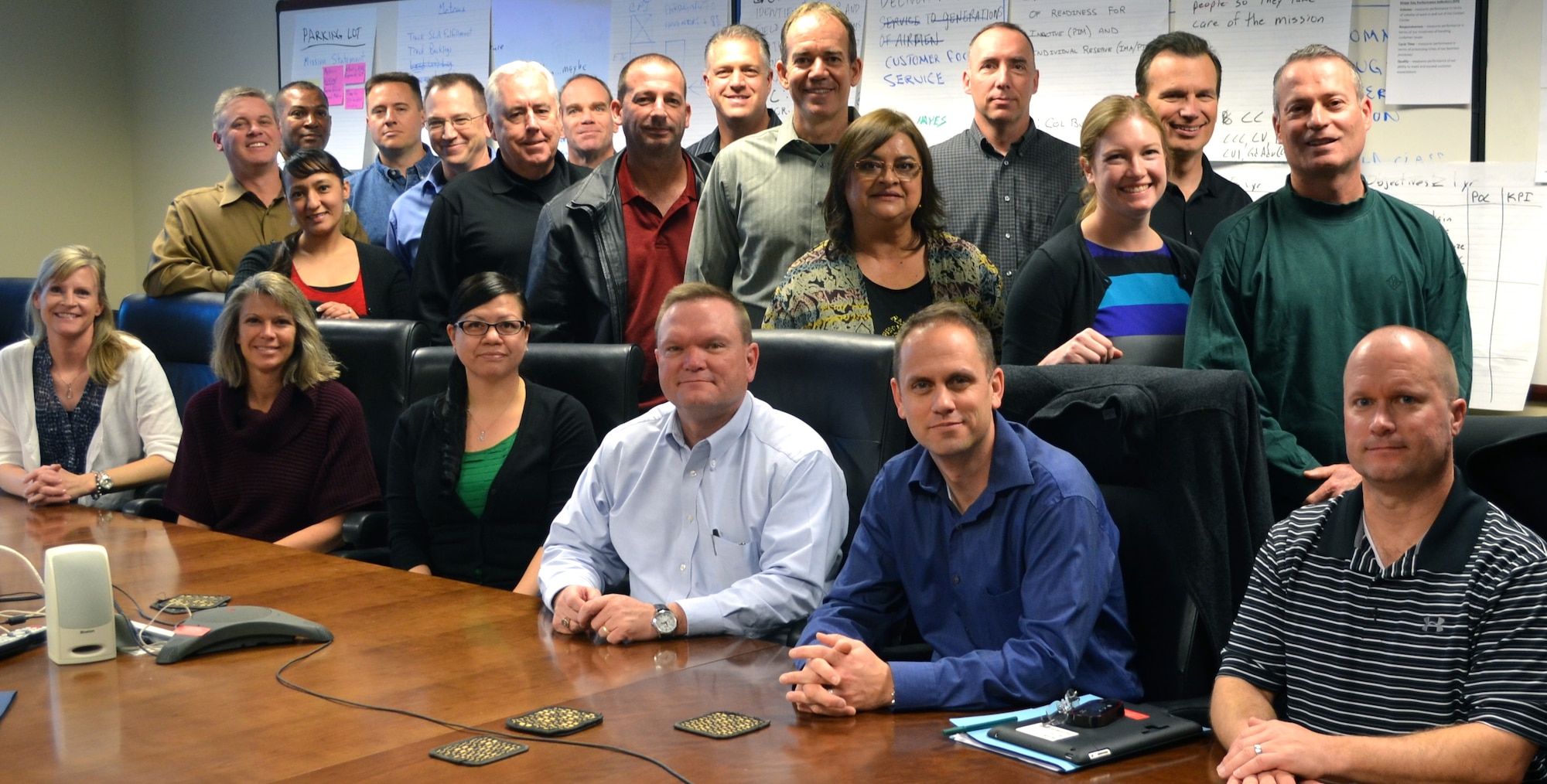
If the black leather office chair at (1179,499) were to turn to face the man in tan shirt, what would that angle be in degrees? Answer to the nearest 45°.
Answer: approximately 90° to its right

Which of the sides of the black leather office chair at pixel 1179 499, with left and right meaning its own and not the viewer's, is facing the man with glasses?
right

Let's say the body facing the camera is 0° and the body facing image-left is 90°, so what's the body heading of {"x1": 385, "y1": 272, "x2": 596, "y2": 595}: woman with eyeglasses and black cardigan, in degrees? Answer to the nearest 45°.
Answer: approximately 0°

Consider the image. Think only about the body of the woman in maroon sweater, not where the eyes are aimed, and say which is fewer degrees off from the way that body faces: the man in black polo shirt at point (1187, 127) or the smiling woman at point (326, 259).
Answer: the man in black polo shirt

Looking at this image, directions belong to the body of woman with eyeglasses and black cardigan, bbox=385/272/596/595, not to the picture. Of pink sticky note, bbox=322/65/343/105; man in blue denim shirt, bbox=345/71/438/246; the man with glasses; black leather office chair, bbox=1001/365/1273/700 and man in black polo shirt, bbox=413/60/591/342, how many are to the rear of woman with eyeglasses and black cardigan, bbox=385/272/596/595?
4

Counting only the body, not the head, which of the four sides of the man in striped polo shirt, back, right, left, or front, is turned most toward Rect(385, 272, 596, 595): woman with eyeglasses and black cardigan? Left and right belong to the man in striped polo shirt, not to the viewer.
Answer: right
